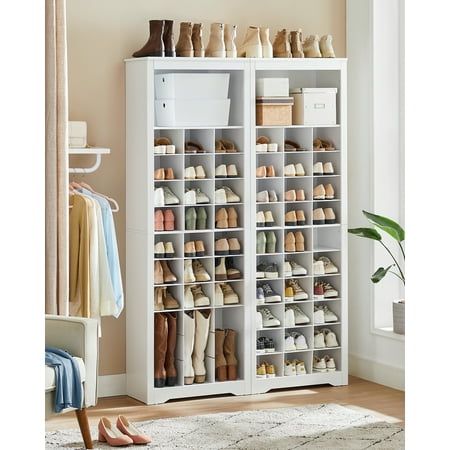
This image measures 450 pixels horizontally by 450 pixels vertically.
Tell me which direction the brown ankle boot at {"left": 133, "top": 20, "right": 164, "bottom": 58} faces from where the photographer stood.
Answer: facing to the left of the viewer

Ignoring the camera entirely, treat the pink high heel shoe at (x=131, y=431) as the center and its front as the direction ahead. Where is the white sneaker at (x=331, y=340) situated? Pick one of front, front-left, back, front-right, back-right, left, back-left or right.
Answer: left

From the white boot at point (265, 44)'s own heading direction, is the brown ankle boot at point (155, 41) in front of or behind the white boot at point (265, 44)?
in front

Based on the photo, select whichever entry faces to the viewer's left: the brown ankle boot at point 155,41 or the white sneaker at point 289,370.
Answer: the brown ankle boot

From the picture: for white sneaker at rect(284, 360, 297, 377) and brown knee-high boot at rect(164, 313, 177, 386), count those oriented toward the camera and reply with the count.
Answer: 2

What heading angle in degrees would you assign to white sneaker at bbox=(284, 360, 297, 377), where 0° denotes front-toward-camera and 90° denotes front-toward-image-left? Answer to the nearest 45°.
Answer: approximately 0°

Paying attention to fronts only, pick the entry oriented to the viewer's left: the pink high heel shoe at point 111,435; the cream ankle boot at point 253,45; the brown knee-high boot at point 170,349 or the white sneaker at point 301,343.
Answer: the cream ankle boot

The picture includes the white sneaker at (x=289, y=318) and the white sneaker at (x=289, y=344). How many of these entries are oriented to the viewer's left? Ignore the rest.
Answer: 0

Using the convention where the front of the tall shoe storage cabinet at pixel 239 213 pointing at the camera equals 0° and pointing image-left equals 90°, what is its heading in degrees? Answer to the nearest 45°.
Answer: approximately 315°

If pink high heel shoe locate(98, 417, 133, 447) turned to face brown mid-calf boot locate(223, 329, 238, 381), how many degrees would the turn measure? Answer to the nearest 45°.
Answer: approximately 90° to its left
